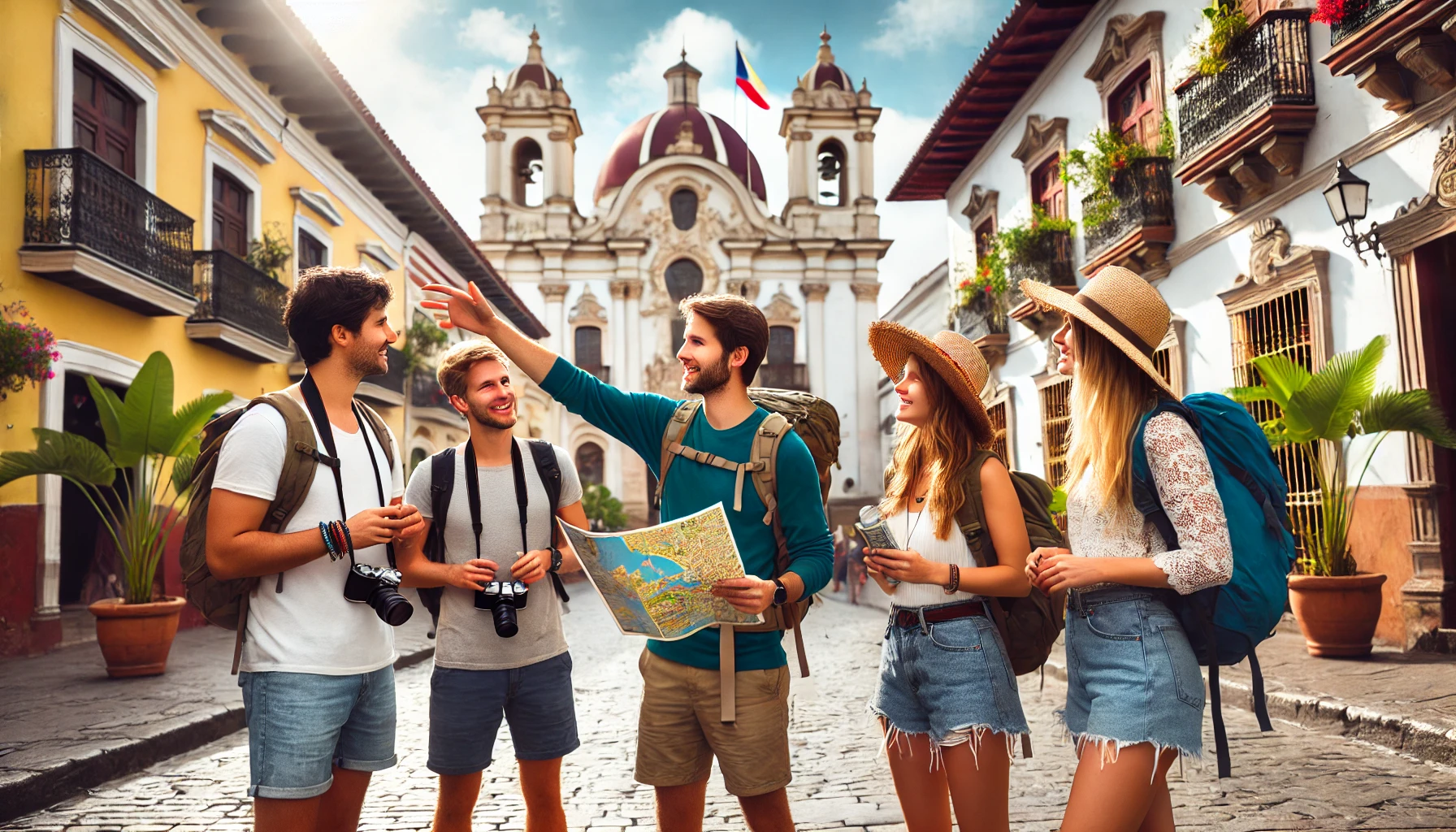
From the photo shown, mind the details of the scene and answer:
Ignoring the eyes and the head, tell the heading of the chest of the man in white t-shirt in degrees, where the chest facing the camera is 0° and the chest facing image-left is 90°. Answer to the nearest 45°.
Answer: approximately 315°

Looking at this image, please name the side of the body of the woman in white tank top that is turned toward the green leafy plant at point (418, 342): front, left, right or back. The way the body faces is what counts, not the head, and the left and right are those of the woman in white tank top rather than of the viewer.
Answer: right

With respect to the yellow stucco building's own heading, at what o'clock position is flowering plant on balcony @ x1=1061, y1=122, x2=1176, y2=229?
The flowering plant on balcony is roughly at 11 o'clock from the yellow stucco building.

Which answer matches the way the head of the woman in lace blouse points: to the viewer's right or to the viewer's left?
to the viewer's left

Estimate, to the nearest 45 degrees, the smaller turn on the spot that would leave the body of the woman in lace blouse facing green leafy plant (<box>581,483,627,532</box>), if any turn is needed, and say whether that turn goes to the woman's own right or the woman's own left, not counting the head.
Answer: approximately 45° to the woman's own right

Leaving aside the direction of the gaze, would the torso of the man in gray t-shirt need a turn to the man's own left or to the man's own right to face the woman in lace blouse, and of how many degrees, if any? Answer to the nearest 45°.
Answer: approximately 45° to the man's own left

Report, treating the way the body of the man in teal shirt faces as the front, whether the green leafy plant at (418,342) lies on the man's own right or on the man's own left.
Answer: on the man's own right

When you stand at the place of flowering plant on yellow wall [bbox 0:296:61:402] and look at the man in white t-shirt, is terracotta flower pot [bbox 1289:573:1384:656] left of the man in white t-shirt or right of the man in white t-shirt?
left

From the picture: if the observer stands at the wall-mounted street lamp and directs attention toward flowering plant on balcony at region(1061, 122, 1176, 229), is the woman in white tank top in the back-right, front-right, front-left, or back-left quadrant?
back-left

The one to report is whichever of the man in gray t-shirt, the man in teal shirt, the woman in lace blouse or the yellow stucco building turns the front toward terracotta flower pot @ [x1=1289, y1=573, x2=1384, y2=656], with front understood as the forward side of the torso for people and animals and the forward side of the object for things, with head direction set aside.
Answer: the yellow stucco building

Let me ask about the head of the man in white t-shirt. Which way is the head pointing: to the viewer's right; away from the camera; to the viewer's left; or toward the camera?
to the viewer's right

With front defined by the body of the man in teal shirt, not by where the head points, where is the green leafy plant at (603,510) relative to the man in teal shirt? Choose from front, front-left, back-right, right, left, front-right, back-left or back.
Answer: back-right

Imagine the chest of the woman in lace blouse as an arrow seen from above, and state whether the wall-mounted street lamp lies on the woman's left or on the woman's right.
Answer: on the woman's right

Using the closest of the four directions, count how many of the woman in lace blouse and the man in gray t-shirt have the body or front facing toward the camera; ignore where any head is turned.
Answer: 1
